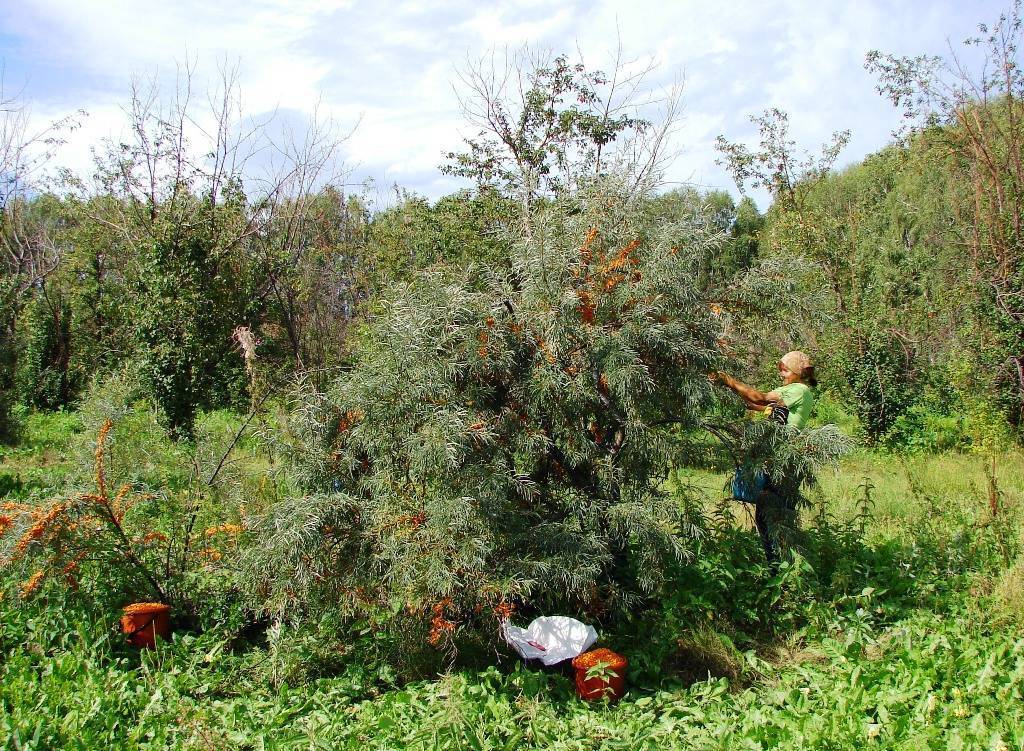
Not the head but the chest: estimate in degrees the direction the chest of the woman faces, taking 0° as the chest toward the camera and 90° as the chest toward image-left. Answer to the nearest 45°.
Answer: approximately 90°

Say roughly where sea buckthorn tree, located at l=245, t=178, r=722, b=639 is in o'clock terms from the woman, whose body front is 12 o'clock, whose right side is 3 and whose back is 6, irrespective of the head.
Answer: The sea buckthorn tree is roughly at 11 o'clock from the woman.

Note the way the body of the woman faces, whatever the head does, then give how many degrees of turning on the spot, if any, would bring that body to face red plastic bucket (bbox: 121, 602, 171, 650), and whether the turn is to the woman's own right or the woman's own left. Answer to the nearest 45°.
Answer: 0° — they already face it

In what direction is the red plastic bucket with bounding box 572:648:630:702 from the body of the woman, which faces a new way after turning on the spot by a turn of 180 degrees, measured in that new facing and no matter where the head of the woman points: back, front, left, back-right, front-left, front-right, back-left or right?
back-right

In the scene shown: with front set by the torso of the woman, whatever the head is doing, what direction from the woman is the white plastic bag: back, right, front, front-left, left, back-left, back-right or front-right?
front-left

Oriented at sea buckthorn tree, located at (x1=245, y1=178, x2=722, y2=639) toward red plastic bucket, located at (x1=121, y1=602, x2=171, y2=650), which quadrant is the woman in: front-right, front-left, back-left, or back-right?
back-right

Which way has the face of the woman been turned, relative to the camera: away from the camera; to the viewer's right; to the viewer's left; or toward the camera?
to the viewer's left
